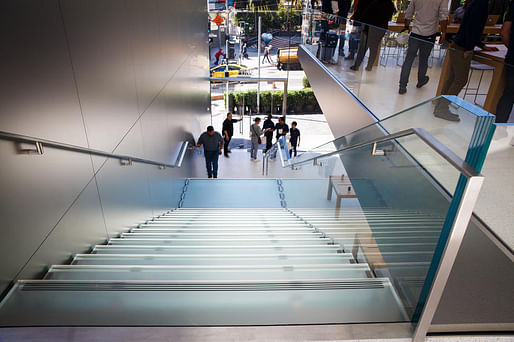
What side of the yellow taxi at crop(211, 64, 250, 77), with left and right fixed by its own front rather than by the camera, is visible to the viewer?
left

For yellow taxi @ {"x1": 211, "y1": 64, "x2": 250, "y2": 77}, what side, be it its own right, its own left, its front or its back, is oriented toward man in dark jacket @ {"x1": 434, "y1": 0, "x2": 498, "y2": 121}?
left

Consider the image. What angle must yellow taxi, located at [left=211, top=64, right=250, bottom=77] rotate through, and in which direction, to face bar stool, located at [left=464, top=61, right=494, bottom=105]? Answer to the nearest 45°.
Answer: approximately 90° to its left

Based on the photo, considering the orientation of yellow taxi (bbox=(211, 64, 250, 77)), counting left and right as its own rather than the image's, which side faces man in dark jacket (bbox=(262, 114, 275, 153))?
left

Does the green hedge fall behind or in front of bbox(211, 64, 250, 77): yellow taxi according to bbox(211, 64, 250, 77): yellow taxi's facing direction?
behind
